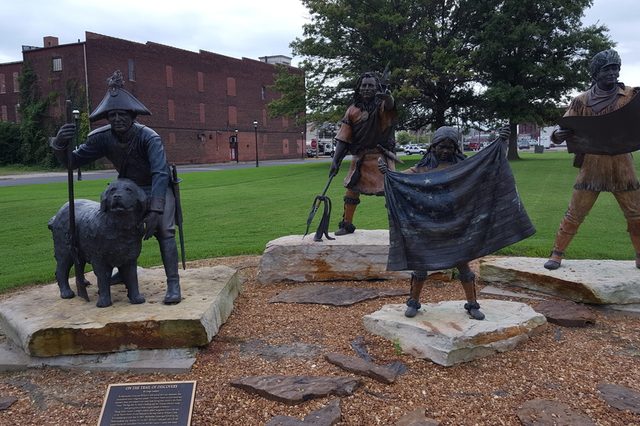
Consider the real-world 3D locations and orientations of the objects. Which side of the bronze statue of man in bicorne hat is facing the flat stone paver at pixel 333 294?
left

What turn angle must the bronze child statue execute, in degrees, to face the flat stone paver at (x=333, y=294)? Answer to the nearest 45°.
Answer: approximately 135° to its right

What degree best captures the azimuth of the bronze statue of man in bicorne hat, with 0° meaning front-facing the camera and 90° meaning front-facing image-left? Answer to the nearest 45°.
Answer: approximately 0°

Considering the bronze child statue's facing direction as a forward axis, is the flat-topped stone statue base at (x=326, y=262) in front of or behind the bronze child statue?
behind

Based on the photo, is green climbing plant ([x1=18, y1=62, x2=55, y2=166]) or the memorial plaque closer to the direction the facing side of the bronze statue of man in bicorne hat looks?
the memorial plaque

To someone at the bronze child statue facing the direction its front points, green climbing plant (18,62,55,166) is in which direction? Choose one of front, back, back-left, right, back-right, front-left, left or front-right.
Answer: back-right

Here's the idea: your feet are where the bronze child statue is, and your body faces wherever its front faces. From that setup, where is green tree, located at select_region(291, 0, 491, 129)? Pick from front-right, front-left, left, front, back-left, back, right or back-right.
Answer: back

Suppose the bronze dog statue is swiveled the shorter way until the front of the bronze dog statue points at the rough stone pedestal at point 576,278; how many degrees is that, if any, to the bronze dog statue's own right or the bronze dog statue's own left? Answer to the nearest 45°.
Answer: approximately 45° to the bronze dog statue's own left

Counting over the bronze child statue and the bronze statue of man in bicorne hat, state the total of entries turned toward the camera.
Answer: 2
